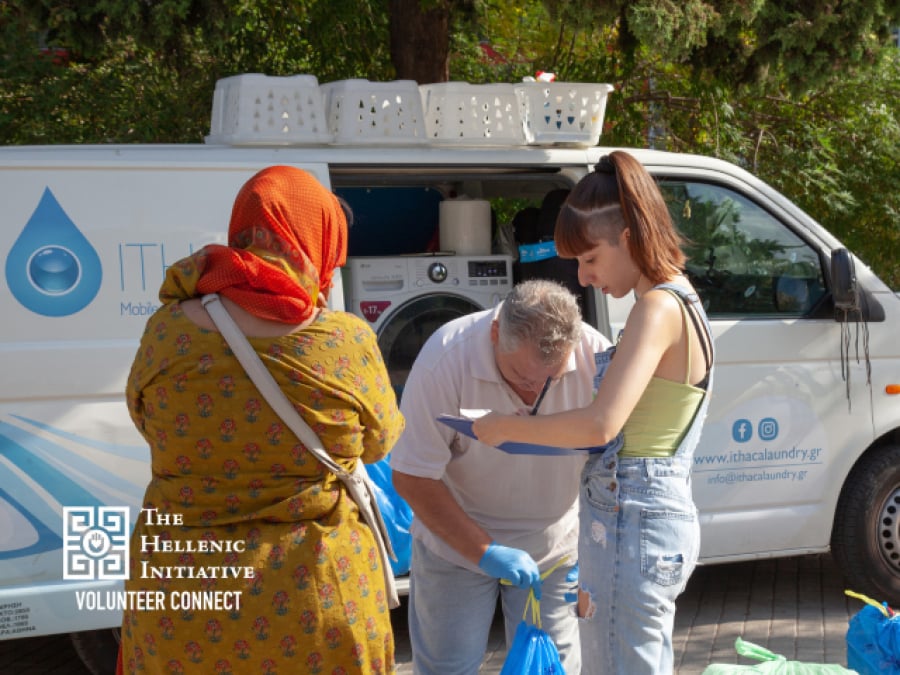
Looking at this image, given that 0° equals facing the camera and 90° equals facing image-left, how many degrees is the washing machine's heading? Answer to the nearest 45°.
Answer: approximately 0°

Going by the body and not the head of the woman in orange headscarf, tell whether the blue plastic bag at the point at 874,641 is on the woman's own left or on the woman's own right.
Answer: on the woman's own right

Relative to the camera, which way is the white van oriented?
to the viewer's right

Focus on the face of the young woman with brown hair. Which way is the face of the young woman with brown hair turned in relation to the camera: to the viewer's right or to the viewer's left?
to the viewer's left

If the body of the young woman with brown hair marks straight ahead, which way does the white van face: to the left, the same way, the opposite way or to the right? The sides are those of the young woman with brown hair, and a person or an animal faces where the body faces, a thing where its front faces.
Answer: the opposite way

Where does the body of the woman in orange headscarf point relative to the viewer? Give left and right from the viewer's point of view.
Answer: facing away from the viewer

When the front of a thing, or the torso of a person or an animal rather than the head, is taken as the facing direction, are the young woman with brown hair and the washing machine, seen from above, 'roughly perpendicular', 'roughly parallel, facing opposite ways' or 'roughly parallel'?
roughly perpendicular

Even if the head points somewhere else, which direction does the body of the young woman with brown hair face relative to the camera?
to the viewer's left

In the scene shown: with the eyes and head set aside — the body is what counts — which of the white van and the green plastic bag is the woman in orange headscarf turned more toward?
the white van
